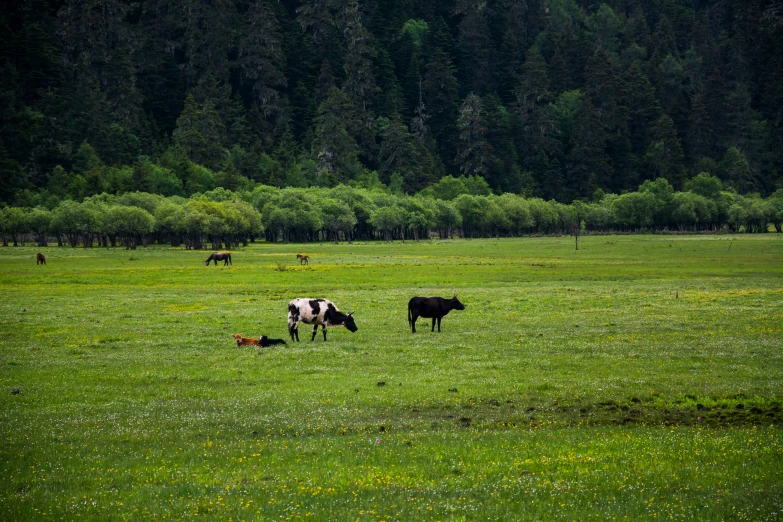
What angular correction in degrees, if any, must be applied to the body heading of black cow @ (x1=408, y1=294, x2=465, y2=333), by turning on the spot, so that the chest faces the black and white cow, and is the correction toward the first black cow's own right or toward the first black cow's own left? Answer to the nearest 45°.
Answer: approximately 135° to the first black cow's own right

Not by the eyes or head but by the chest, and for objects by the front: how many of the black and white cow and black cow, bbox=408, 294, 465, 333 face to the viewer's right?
2

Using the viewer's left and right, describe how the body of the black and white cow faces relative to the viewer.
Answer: facing to the right of the viewer

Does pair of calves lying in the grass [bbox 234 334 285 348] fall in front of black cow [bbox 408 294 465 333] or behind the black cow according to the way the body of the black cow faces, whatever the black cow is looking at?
behind

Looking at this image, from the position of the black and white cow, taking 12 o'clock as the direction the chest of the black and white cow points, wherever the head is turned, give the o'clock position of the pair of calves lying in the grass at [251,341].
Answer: The pair of calves lying in the grass is roughly at 5 o'clock from the black and white cow.

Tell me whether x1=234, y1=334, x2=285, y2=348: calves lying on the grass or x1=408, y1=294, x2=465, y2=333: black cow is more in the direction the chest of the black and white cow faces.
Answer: the black cow

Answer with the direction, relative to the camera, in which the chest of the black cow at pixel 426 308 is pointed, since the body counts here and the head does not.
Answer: to the viewer's right
